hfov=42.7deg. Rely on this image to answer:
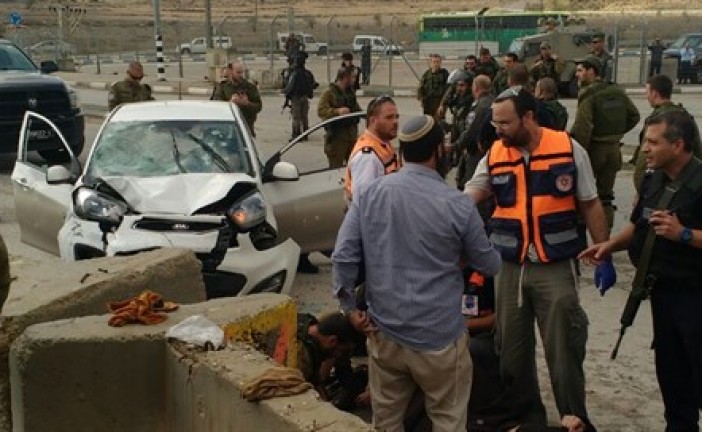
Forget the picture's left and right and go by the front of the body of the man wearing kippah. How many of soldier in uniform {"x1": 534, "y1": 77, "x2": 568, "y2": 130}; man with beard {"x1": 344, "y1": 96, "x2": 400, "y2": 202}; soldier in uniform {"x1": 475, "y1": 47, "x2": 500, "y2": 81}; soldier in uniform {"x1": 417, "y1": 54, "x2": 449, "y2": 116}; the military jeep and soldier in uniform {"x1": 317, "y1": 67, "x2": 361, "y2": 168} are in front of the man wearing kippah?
6

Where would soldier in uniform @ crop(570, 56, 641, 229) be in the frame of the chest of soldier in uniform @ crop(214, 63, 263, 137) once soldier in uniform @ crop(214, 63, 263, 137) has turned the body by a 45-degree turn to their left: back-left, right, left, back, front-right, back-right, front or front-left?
front

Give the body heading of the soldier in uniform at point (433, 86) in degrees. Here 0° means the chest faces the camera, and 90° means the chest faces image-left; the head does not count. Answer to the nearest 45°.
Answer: approximately 0°

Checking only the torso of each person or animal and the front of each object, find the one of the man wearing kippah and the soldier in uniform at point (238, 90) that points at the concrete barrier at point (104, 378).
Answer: the soldier in uniform

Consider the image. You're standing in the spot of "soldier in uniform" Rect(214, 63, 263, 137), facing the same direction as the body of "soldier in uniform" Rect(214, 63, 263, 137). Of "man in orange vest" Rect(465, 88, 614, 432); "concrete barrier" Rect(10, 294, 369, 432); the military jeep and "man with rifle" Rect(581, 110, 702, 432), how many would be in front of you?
3

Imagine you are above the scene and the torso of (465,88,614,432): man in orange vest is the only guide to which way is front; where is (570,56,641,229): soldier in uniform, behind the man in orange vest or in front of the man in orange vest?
behind

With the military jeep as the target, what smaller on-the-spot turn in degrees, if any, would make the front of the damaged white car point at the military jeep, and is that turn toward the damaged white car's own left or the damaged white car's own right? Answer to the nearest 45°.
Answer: approximately 135° to the damaged white car's own left

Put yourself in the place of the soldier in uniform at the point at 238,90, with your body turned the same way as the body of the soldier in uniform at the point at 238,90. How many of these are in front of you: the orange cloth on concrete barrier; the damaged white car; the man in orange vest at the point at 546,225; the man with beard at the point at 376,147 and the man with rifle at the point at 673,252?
5

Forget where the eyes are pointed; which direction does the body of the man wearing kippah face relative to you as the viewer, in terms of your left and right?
facing away from the viewer

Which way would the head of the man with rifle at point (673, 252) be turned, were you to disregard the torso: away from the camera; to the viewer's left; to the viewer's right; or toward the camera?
to the viewer's left

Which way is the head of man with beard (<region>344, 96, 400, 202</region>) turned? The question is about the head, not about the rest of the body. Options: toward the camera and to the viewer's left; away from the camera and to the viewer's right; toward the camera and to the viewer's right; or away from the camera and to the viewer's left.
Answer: toward the camera and to the viewer's right

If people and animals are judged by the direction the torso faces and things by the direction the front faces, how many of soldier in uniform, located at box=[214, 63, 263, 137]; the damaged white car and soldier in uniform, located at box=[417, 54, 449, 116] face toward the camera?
3

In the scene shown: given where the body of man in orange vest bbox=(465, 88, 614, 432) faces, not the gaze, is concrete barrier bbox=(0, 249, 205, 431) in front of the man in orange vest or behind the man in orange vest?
in front

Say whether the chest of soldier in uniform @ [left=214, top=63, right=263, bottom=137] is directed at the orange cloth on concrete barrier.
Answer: yes
